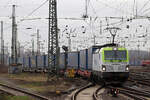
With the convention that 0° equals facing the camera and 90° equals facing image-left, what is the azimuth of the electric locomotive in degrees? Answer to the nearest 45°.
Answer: approximately 0°
